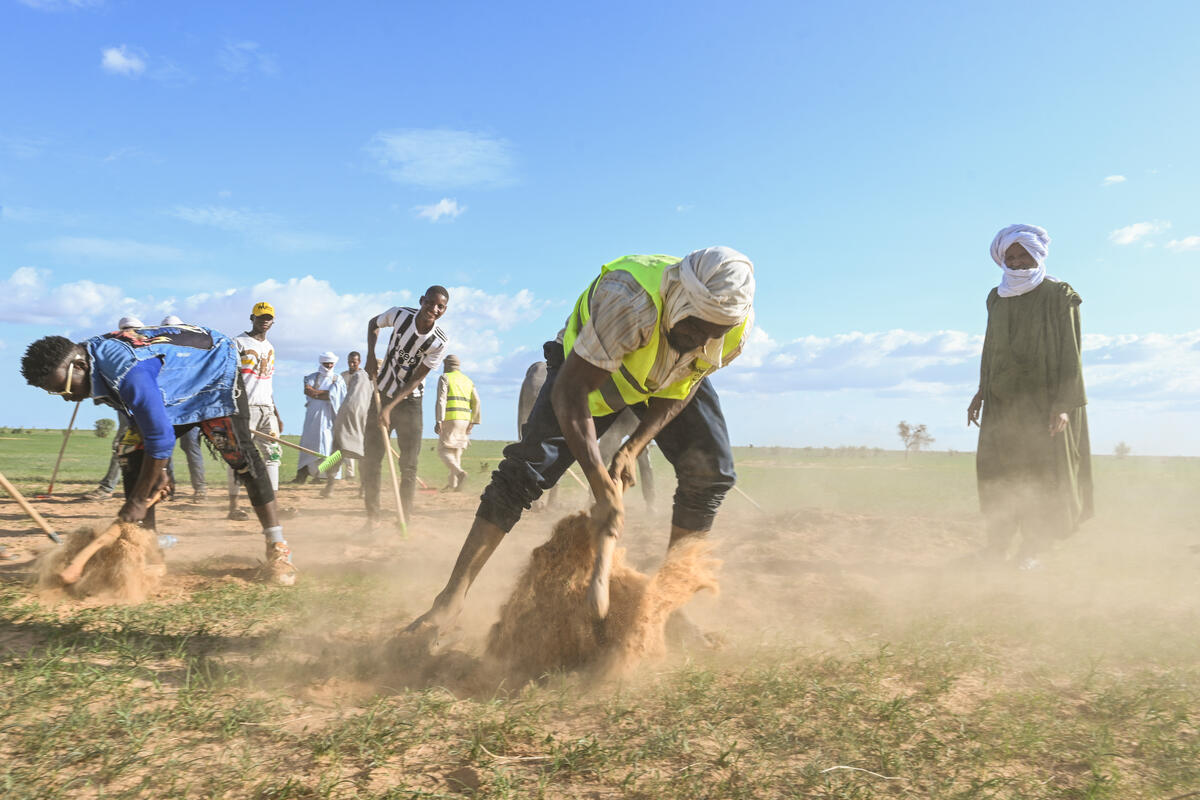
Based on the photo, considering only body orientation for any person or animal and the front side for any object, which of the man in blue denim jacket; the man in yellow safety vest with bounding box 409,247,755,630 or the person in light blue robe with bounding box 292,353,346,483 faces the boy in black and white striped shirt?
the person in light blue robe

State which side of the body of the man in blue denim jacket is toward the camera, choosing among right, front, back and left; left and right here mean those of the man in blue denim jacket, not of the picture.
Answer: left

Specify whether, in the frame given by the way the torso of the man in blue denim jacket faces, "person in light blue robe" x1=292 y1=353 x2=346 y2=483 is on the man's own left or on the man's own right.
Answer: on the man's own right

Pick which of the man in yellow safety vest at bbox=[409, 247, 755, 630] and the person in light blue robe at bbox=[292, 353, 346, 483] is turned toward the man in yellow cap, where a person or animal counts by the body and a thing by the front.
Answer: the person in light blue robe

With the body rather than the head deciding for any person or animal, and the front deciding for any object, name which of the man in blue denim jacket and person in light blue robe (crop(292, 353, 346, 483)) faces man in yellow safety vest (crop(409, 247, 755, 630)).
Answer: the person in light blue robe

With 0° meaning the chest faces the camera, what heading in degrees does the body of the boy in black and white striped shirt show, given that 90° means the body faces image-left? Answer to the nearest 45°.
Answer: approximately 0°

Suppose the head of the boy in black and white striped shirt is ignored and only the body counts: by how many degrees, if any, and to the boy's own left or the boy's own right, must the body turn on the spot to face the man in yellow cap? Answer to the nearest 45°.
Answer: approximately 135° to the boy's own right

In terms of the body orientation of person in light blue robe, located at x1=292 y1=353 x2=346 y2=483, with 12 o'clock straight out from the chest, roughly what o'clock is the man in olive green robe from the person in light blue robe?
The man in olive green robe is roughly at 11 o'clock from the person in light blue robe.

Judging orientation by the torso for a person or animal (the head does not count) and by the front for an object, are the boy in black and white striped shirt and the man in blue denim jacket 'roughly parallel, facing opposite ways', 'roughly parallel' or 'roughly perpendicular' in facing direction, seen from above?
roughly perpendicular

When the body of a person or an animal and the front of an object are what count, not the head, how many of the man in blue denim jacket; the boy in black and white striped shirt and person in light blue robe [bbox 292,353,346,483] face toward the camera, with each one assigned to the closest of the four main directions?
2

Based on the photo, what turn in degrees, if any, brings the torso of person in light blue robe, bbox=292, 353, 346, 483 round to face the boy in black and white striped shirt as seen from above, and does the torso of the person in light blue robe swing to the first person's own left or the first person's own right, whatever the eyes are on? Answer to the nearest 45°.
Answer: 0° — they already face them

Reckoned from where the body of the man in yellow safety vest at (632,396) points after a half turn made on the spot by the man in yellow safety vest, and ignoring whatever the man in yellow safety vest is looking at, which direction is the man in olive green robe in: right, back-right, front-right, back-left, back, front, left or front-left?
right

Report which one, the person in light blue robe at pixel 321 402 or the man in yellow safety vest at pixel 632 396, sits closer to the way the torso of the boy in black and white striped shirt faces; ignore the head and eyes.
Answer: the man in yellow safety vest
